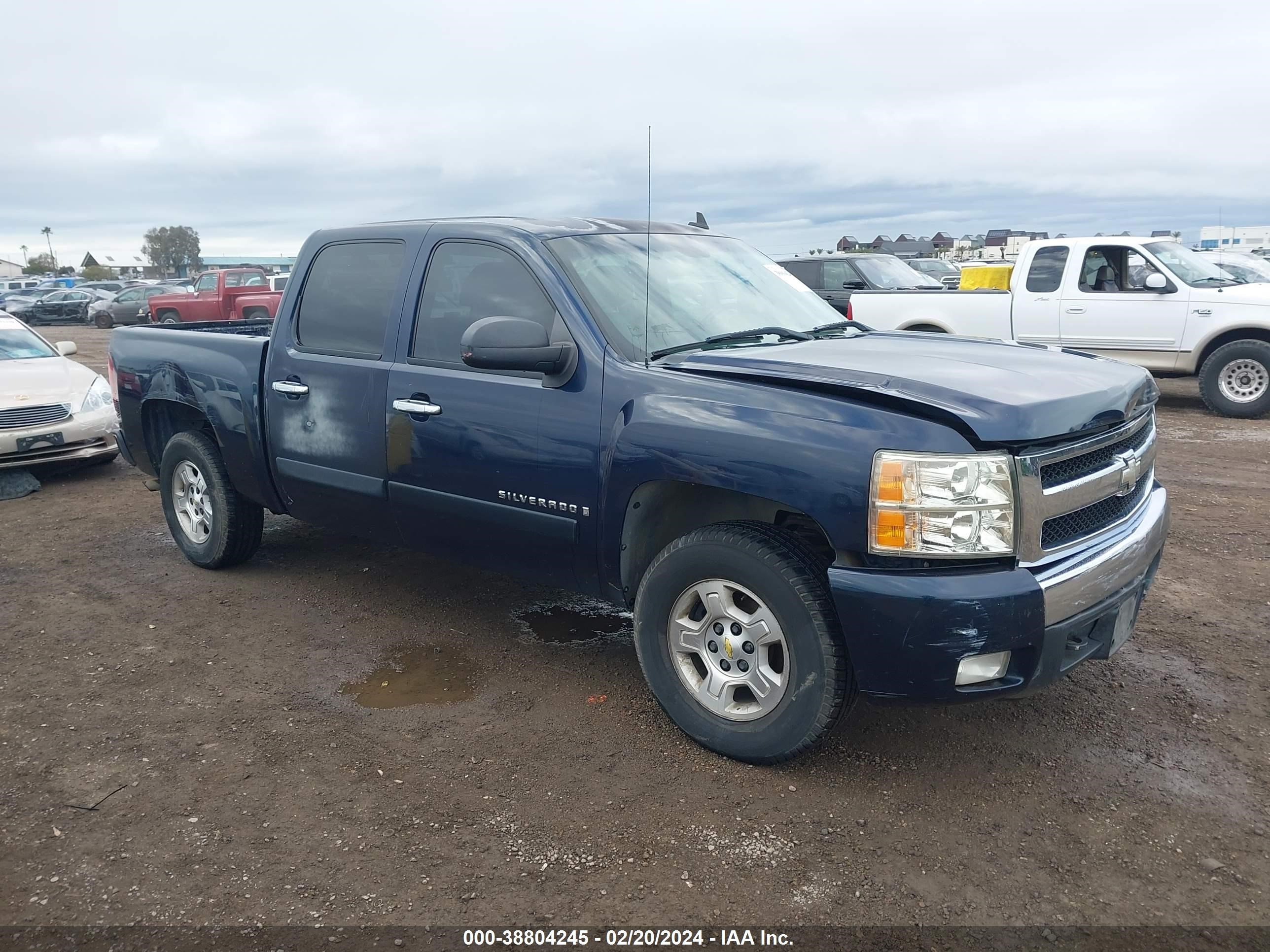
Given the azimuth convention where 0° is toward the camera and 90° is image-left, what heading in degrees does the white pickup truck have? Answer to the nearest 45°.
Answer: approximately 270°

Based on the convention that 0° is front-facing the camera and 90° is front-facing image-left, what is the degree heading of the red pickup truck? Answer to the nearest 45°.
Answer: approximately 90°

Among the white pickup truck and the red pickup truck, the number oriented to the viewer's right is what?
1

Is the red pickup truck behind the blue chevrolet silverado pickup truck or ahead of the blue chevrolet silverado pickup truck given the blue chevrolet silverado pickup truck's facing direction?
behind

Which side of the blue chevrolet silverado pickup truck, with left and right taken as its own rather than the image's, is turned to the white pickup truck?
left

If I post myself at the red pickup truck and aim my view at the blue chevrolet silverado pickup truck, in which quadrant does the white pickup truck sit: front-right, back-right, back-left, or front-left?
front-left
